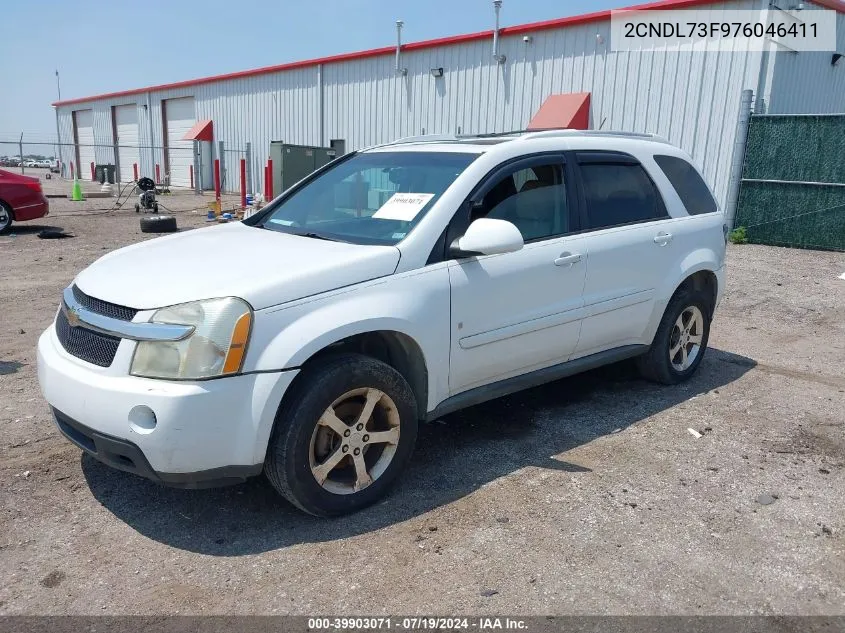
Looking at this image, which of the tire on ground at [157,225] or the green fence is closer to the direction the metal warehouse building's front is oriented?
the tire on ground

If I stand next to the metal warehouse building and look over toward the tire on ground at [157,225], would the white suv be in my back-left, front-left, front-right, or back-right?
front-left

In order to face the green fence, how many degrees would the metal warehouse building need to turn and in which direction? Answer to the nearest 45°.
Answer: approximately 90° to its left

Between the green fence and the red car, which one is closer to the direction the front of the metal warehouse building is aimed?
the red car

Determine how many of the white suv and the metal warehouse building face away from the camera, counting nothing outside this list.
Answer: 0

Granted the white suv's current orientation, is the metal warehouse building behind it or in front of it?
behind

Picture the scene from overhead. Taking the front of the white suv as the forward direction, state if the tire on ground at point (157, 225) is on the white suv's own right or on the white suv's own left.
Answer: on the white suv's own right

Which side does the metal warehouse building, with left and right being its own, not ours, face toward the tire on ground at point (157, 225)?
front

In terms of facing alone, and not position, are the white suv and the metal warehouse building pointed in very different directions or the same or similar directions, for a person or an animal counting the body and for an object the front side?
same or similar directions

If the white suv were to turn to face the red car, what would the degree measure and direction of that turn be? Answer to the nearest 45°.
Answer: approximately 90° to its right

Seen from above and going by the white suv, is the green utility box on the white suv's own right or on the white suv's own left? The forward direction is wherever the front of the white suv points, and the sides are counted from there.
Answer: on the white suv's own right

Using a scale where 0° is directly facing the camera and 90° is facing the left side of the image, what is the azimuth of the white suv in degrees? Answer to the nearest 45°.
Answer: approximately 45°

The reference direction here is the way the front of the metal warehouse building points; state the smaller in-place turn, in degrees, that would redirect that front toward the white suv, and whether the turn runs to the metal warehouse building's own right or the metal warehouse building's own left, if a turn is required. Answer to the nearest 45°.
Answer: approximately 45° to the metal warehouse building's own left

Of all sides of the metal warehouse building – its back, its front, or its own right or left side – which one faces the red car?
front

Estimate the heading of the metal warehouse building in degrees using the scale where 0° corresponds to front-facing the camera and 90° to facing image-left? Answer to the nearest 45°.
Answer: approximately 45°

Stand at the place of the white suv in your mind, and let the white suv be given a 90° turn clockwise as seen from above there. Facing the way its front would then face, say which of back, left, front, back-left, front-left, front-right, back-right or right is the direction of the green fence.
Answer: right
